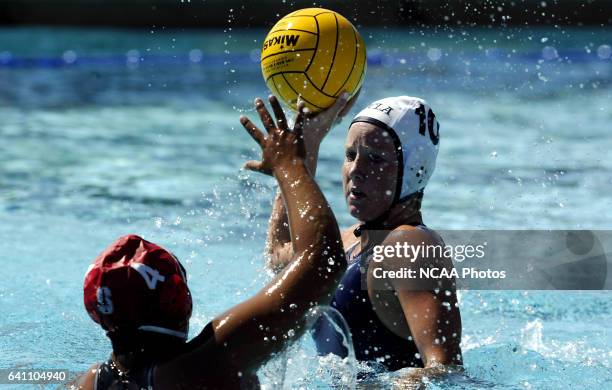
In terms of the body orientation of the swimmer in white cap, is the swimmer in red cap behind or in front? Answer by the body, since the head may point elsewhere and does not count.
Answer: in front

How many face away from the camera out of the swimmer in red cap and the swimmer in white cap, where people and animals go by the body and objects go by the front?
1

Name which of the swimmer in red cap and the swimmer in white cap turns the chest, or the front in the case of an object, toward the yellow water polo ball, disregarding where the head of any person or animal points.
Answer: the swimmer in red cap

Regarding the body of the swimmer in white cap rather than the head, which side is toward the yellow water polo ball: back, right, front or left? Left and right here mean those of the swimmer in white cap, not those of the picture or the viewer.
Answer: right

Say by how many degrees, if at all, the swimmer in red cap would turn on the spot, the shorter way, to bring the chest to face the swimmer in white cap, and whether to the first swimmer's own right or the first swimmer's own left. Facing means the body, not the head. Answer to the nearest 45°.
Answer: approximately 45° to the first swimmer's own right

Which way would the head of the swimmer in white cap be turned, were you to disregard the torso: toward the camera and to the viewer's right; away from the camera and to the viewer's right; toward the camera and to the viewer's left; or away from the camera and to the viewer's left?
toward the camera and to the viewer's left

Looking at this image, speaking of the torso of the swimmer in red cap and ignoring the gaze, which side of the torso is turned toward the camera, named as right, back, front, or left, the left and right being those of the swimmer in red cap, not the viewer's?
back

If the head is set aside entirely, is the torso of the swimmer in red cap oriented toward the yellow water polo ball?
yes
